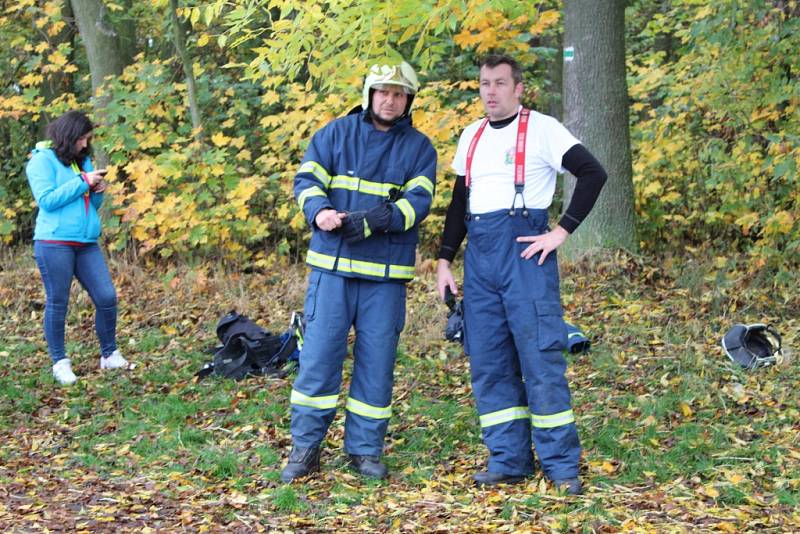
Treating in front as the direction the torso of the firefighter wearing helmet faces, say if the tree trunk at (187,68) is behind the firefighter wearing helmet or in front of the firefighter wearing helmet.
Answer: behind

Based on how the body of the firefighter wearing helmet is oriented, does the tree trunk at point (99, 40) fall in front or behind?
behind

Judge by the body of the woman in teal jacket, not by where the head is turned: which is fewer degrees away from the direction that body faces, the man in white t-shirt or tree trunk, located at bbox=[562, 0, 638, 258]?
the man in white t-shirt

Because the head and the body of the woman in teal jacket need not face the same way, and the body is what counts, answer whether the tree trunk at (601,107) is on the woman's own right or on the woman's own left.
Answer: on the woman's own left

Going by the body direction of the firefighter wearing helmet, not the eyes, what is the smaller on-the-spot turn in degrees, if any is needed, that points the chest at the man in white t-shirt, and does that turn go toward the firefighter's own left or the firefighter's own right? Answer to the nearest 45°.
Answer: approximately 90° to the firefighter's own left

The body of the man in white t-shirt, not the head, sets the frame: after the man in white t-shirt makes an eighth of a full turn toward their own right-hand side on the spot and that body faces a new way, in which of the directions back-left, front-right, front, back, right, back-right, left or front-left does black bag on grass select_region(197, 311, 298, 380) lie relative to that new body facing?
front-right

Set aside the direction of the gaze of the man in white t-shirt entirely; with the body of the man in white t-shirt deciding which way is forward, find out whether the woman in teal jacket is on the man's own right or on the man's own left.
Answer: on the man's own right

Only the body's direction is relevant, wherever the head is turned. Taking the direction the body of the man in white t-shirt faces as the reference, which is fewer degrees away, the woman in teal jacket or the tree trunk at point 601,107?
the woman in teal jacket

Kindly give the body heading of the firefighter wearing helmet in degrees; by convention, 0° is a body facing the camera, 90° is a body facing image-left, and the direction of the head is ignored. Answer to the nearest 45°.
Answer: approximately 0°

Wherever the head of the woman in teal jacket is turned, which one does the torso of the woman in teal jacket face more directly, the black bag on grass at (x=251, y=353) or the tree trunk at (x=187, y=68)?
the black bag on grass

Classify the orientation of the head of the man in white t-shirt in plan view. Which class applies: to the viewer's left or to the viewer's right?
to the viewer's left

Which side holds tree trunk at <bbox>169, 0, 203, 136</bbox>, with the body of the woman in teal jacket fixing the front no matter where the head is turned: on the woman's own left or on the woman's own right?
on the woman's own left
